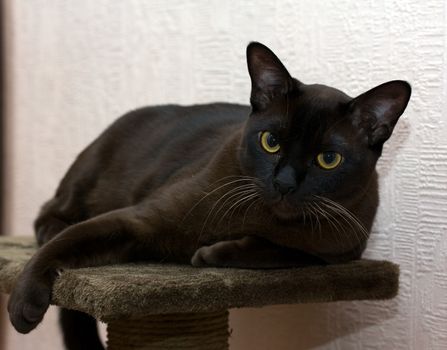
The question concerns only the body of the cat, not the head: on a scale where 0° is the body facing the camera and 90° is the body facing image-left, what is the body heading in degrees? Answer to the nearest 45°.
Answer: approximately 315°
